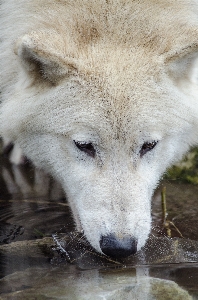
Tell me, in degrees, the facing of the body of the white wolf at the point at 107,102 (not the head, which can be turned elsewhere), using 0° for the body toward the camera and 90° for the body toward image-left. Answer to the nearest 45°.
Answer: approximately 0°
